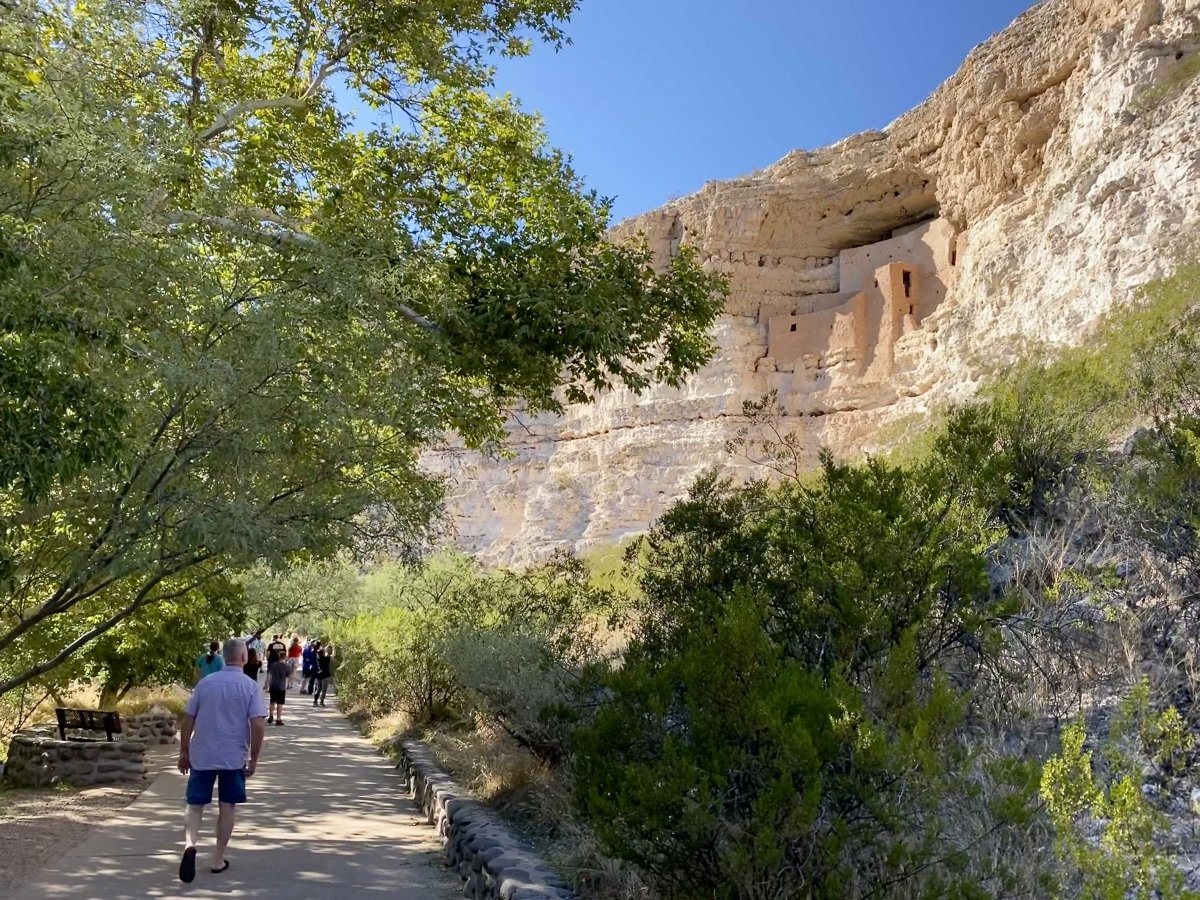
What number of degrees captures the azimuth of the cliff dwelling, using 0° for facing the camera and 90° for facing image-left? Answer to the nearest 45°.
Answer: approximately 45°

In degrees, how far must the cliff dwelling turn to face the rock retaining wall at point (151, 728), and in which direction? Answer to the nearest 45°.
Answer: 0° — it already faces it

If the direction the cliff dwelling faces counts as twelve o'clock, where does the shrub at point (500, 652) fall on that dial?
The shrub is roughly at 11 o'clock from the cliff dwelling.

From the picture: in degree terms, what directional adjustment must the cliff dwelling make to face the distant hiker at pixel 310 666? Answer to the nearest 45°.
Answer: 0° — it already faces them
